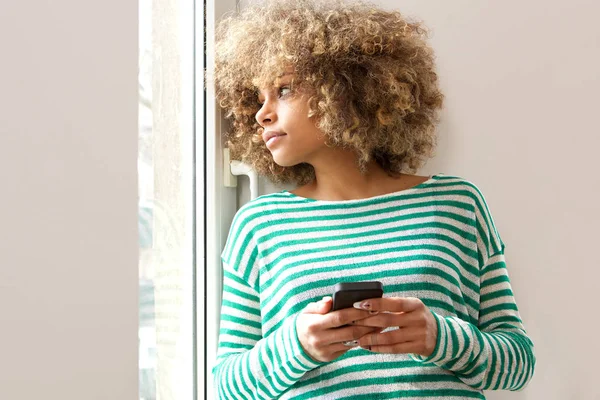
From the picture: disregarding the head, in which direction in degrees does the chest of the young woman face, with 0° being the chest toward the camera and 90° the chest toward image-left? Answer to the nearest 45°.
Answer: approximately 0°

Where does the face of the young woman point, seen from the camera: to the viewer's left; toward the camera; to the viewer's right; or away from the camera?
to the viewer's left
